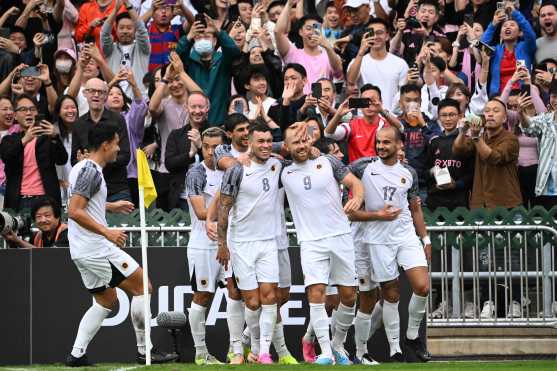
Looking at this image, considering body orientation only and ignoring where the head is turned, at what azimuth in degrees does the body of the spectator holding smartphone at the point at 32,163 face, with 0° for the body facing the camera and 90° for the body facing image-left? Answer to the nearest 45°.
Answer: approximately 0°

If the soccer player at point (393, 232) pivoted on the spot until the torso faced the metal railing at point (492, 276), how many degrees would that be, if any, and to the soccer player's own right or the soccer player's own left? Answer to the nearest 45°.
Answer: approximately 135° to the soccer player's own left

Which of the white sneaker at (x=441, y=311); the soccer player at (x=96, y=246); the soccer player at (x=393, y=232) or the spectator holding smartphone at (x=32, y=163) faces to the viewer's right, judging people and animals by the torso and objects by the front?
the soccer player at (x=96, y=246)

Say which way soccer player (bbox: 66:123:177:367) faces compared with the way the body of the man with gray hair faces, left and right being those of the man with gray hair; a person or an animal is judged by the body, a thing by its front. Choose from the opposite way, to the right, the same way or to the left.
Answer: to the left

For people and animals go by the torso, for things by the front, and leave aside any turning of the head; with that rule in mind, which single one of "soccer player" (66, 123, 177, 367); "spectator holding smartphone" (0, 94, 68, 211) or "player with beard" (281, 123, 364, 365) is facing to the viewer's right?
the soccer player

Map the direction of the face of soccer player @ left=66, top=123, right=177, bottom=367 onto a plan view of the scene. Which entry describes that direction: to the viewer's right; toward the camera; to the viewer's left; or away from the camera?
to the viewer's right

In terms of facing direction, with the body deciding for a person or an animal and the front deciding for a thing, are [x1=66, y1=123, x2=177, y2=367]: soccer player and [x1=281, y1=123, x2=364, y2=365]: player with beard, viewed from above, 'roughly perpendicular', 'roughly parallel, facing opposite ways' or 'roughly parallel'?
roughly perpendicular

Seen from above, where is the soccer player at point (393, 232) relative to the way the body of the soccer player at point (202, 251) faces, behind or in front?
in front

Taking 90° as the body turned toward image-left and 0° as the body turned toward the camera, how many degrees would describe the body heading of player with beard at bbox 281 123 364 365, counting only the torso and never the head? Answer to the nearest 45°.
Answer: approximately 0°

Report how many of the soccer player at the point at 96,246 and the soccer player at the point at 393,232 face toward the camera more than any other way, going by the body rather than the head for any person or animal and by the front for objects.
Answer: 1

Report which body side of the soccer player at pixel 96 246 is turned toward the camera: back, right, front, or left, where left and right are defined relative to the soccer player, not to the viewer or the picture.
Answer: right

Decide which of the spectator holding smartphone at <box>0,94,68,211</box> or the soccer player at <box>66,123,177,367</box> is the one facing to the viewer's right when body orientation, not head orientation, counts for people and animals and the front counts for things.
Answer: the soccer player

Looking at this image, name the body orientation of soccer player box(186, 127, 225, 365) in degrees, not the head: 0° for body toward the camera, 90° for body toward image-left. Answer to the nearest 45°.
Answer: approximately 315°
